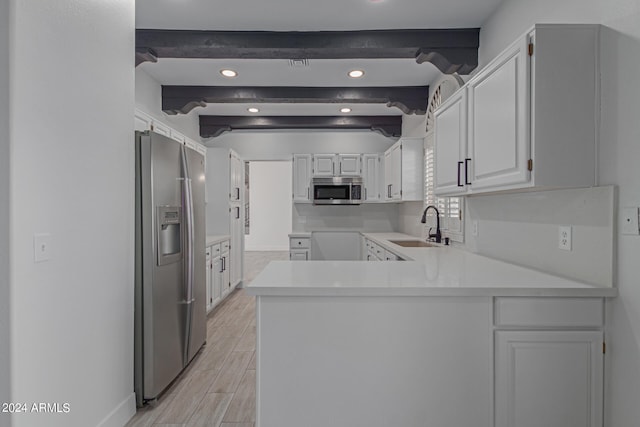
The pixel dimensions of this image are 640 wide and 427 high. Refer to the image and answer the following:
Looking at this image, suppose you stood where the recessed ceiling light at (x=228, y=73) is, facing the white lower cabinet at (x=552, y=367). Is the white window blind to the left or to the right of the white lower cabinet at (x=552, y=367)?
left

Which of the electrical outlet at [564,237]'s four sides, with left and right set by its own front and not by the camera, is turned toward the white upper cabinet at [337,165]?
right

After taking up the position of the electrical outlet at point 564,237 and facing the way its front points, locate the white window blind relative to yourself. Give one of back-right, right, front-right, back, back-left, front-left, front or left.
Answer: right

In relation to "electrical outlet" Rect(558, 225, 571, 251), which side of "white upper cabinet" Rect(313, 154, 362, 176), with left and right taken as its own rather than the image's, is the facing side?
front

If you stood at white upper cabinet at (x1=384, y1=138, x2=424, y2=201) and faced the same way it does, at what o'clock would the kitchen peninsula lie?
The kitchen peninsula is roughly at 9 o'clock from the white upper cabinet.

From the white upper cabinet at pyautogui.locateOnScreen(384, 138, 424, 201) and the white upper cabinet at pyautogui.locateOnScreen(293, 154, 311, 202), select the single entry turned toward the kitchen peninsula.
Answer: the white upper cabinet at pyautogui.locateOnScreen(293, 154, 311, 202)

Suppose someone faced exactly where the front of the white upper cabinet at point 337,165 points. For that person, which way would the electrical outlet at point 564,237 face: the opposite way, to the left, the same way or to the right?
to the right

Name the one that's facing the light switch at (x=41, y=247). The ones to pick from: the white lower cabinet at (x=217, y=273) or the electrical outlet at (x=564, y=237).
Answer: the electrical outlet at (x=564, y=237)

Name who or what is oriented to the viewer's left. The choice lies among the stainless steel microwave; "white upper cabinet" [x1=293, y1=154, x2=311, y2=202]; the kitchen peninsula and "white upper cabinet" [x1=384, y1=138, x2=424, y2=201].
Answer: "white upper cabinet" [x1=384, y1=138, x2=424, y2=201]

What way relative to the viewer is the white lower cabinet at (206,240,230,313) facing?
to the viewer's right

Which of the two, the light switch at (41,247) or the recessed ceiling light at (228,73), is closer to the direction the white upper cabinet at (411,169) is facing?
the recessed ceiling light

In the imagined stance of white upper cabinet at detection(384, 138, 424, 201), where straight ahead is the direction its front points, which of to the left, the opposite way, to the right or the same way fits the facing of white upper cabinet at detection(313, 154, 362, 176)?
to the left

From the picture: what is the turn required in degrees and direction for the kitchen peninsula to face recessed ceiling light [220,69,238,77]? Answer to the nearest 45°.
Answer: approximately 135° to its right

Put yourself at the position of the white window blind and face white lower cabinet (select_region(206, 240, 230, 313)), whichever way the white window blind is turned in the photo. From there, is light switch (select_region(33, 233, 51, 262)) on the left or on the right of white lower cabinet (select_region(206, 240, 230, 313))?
left

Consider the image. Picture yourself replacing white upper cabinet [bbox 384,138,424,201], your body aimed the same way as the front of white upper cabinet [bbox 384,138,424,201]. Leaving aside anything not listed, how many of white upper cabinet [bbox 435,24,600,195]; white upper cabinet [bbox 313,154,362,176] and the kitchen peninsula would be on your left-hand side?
2

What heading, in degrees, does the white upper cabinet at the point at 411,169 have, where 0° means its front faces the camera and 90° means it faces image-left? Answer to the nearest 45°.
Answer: approximately 90°
